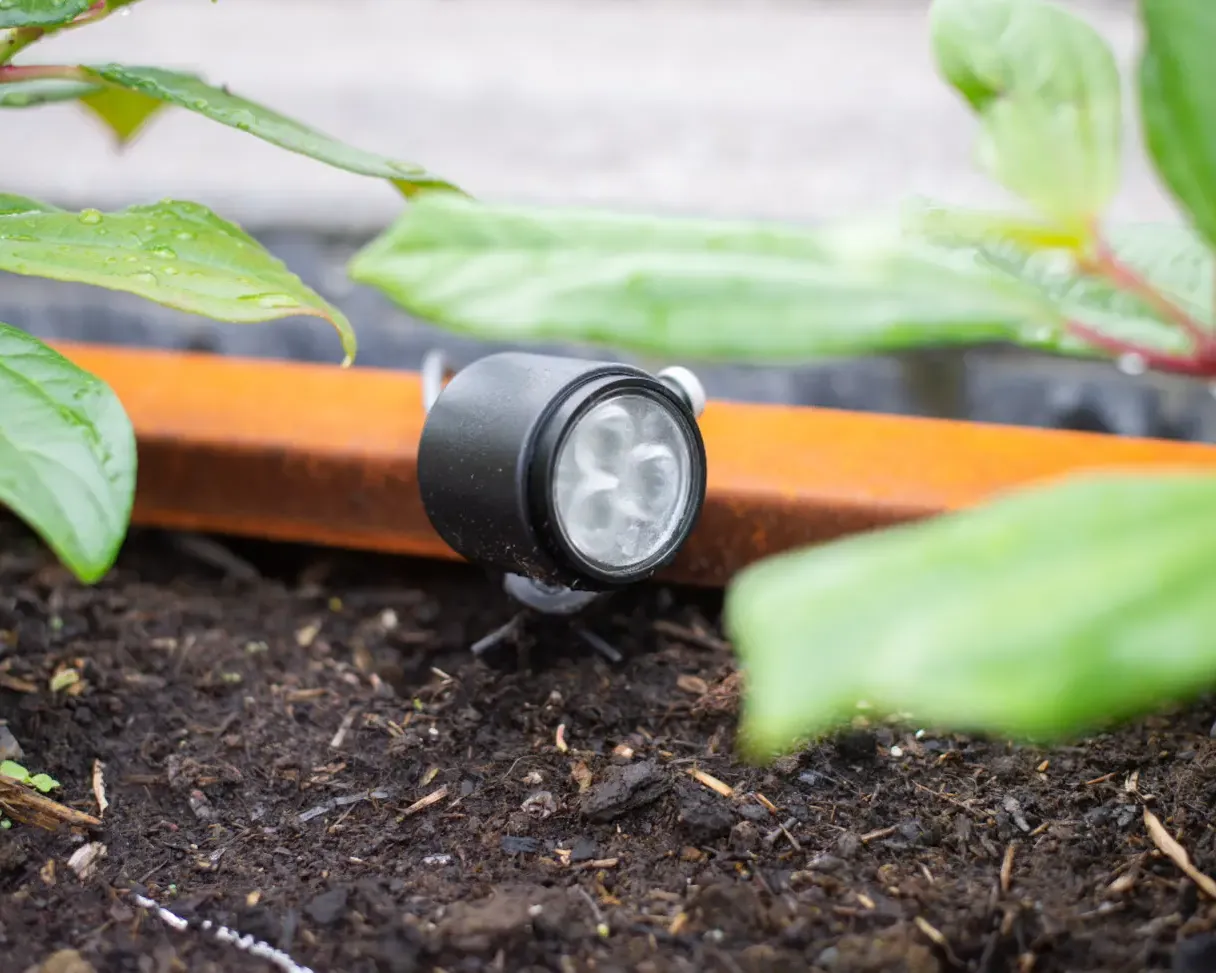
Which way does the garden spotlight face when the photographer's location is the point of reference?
facing the viewer and to the right of the viewer
